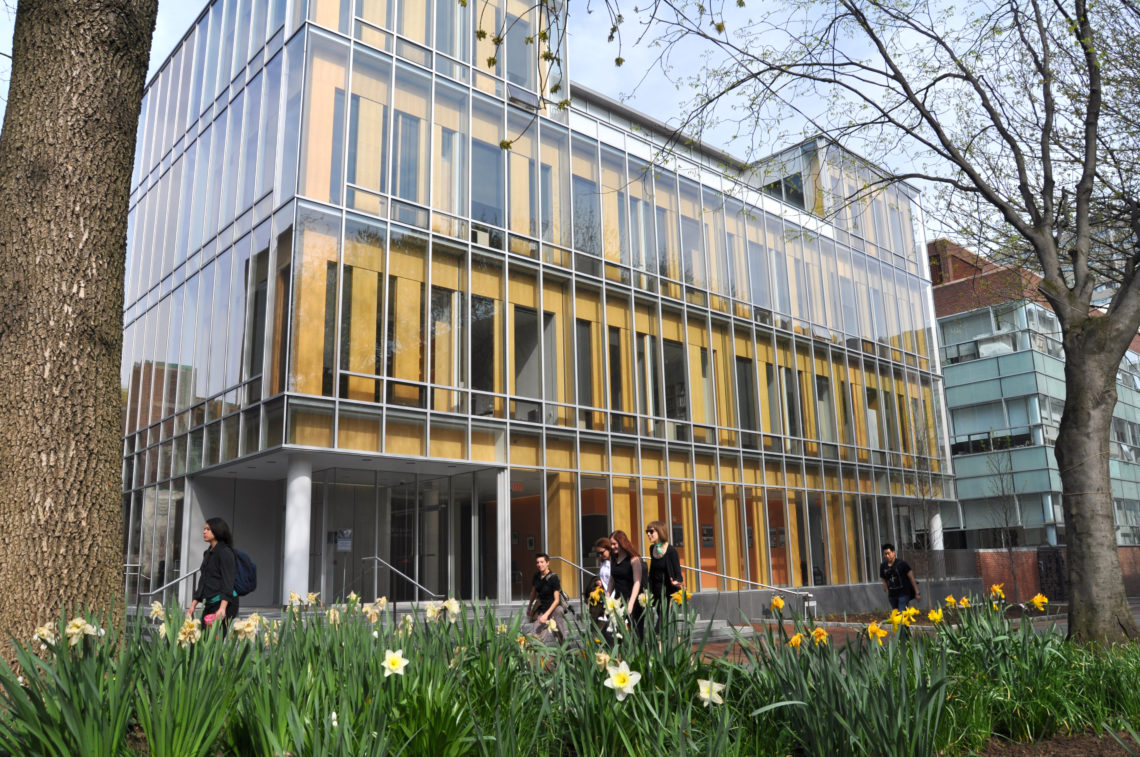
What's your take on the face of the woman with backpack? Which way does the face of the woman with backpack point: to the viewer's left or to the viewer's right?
to the viewer's left

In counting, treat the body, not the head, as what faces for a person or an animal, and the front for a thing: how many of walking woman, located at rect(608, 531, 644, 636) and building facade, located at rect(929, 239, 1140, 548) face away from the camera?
0

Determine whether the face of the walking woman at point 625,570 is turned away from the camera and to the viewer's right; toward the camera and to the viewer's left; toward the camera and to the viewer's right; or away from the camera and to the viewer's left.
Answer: toward the camera and to the viewer's left

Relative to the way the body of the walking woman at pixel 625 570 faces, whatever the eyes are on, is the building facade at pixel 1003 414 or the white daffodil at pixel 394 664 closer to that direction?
the white daffodil

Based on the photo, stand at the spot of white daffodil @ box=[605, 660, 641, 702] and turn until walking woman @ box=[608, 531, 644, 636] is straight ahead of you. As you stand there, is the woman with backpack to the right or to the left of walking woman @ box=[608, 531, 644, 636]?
left

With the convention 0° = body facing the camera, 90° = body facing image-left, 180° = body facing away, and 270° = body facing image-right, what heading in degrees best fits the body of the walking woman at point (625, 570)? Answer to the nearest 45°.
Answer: approximately 45°

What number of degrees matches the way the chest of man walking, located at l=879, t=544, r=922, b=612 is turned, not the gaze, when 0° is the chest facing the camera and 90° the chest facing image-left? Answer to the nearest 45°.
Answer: approximately 45°
